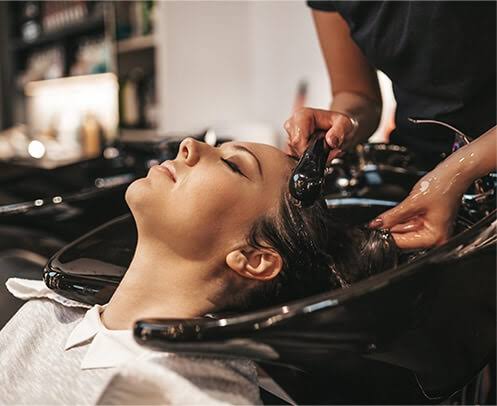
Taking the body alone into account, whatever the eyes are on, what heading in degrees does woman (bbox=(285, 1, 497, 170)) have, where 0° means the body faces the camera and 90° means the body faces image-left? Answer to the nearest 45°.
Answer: approximately 45°

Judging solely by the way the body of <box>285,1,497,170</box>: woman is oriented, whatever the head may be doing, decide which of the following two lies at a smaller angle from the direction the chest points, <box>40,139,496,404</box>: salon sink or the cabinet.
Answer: the salon sink

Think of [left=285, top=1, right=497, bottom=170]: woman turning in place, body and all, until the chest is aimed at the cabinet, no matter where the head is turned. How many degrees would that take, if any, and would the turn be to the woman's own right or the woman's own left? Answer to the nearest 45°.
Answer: approximately 90° to the woman's own right

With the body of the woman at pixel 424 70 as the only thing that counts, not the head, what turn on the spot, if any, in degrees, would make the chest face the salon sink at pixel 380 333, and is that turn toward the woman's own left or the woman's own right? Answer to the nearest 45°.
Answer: approximately 45° to the woman's own left
